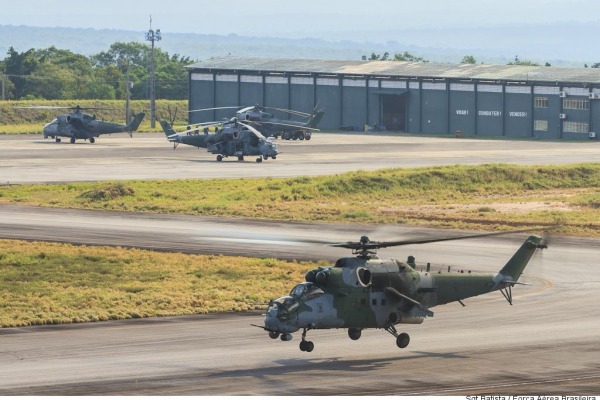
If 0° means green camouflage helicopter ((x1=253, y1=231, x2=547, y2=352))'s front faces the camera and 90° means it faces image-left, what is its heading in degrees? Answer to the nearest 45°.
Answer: approximately 45°
